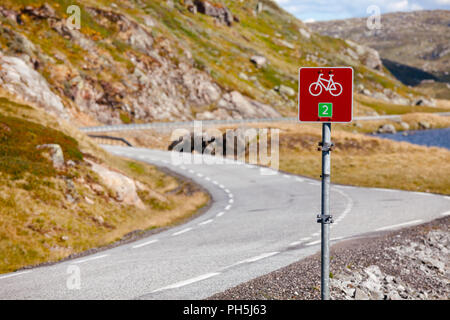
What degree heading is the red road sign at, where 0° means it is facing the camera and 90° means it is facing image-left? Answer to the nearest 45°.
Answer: approximately 0°

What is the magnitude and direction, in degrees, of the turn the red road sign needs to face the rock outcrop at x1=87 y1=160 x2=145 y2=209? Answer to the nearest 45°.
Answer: approximately 135° to its right

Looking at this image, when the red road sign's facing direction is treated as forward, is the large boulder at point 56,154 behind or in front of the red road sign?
behind
